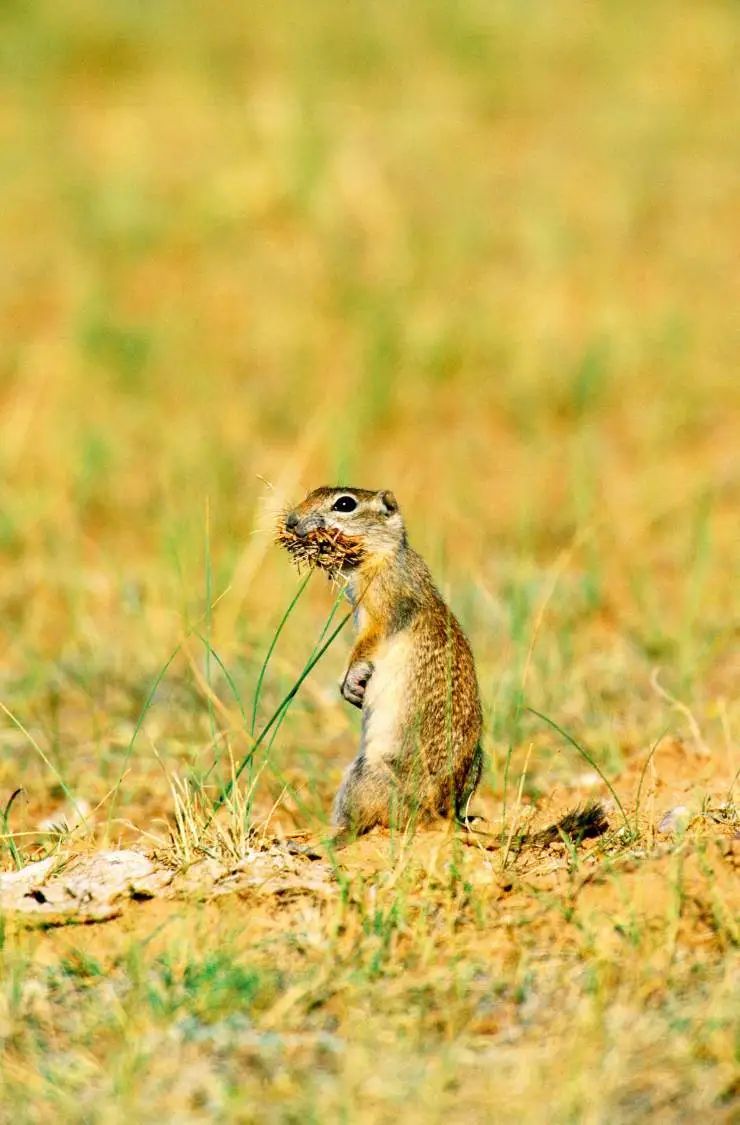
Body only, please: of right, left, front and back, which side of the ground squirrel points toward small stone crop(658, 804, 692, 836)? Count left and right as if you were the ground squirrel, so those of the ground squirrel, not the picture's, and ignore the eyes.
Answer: back

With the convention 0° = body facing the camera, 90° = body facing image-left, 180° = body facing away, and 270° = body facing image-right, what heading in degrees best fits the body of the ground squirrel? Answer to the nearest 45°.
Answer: approximately 90°
